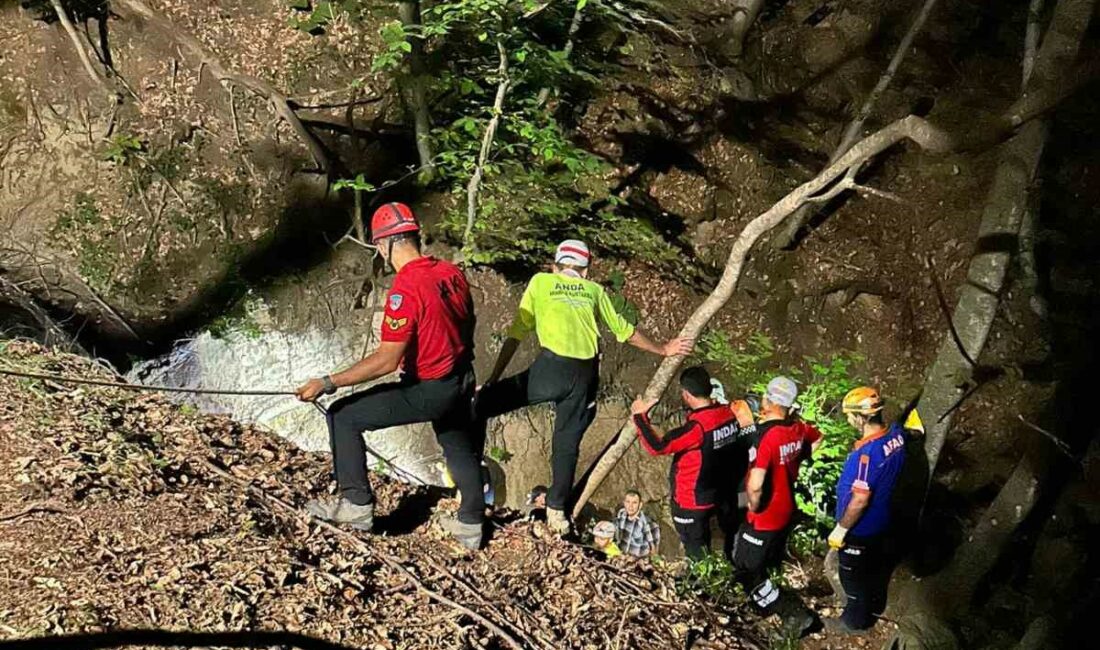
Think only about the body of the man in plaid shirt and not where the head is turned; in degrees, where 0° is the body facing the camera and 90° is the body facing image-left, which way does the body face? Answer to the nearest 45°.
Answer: approximately 0°

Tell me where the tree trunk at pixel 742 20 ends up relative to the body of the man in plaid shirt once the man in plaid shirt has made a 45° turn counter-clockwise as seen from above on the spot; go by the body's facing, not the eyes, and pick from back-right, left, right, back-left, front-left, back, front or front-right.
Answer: back-left

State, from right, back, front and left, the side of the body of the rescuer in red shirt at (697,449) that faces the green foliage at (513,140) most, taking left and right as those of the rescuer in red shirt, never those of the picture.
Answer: front

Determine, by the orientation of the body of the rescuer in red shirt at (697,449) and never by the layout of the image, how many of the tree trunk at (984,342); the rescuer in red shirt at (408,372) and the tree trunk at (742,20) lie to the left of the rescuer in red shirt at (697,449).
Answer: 1

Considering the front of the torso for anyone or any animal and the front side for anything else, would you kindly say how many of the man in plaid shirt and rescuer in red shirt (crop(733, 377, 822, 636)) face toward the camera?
1

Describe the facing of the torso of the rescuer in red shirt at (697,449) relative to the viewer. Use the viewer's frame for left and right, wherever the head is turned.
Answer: facing away from the viewer and to the left of the viewer

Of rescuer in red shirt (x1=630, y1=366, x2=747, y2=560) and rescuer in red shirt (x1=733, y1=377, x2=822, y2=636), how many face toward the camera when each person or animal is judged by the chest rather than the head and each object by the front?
0

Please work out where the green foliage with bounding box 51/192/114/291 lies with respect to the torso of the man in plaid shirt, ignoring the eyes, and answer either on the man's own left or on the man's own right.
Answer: on the man's own right

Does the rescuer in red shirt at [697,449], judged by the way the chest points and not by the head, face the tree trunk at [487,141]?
yes

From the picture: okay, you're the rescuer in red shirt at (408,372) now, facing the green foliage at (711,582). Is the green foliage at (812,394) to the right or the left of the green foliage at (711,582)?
left

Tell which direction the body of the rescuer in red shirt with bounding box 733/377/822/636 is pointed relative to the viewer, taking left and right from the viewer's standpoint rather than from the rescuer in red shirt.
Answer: facing away from the viewer and to the left of the viewer

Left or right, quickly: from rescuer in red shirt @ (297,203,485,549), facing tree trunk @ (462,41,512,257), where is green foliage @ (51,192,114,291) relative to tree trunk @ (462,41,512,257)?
left
